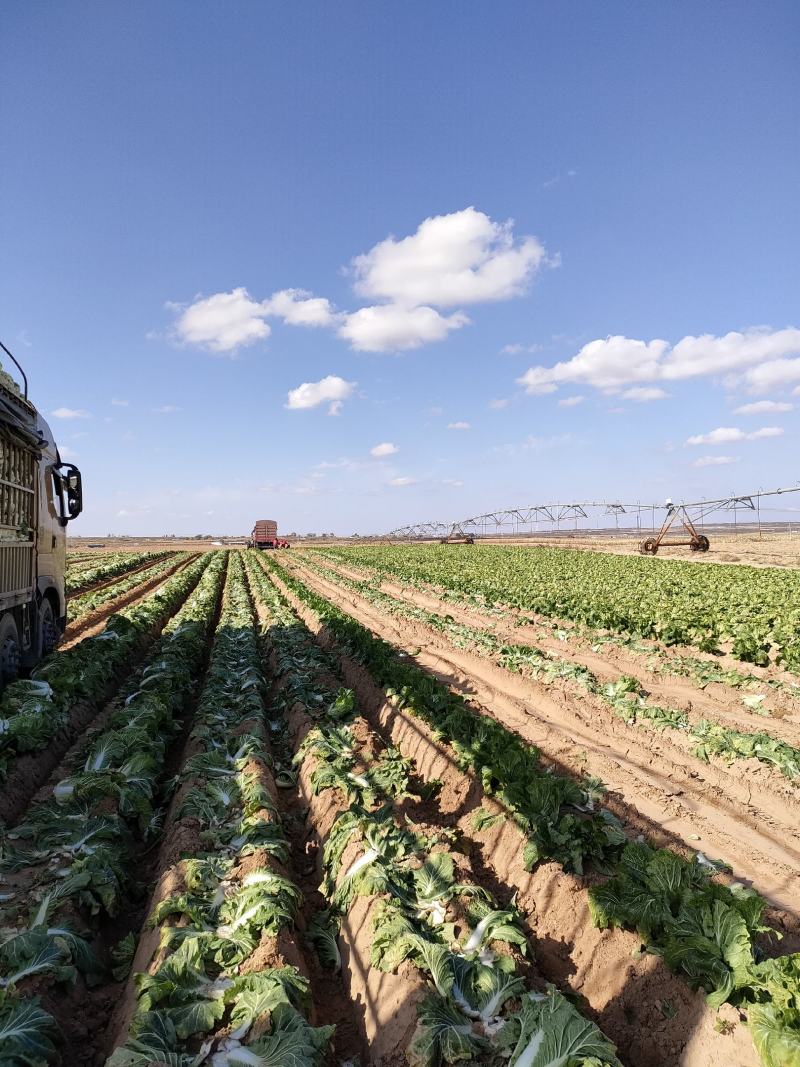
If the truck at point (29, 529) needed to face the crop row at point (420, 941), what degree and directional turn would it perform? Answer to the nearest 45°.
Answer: approximately 135° to its right

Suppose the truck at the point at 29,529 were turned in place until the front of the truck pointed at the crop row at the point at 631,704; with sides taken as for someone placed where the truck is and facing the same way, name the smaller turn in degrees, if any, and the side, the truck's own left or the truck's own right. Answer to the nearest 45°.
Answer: approximately 90° to the truck's own right

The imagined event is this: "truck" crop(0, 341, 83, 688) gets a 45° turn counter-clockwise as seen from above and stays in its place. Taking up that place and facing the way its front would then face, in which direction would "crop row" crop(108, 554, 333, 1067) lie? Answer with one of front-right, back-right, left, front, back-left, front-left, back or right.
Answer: back

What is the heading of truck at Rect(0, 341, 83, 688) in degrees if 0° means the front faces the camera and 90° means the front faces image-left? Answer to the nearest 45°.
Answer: approximately 225°

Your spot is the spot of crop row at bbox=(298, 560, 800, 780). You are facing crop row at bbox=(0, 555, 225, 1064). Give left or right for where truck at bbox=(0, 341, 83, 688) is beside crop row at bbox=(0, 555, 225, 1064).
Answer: right

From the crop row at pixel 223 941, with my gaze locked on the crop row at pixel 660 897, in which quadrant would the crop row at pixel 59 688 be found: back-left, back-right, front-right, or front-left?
back-left

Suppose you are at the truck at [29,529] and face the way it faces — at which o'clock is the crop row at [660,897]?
The crop row is roughly at 4 o'clock from the truck.
